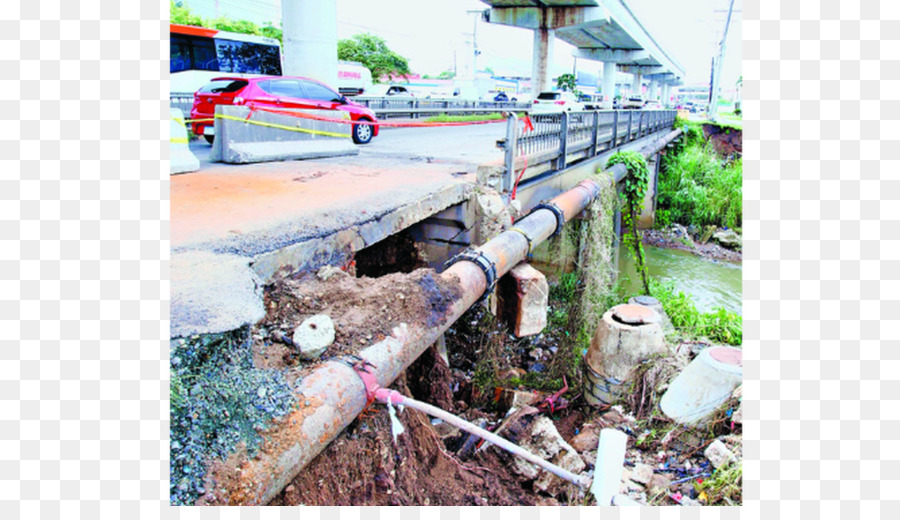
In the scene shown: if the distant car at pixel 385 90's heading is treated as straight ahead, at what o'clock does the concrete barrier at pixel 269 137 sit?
The concrete barrier is roughly at 9 o'clock from the distant car.

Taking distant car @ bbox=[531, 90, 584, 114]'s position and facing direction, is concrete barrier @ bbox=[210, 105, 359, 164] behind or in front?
behind

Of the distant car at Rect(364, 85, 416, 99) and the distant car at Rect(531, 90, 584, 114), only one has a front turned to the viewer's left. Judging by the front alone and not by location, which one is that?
the distant car at Rect(364, 85, 416, 99)

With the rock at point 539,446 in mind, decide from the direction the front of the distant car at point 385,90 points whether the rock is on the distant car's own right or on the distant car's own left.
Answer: on the distant car's own left

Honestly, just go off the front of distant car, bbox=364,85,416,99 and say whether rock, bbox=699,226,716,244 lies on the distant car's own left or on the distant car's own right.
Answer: on the distant car's own left

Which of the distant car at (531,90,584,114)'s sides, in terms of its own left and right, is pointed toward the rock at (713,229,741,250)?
right

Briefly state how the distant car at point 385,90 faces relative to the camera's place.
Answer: facing to the left of the viewer

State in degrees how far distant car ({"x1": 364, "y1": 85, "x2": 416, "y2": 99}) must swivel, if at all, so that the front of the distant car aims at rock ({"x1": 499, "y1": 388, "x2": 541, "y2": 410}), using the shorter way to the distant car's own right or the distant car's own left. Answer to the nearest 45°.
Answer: approximately 90° to the distant car's own left

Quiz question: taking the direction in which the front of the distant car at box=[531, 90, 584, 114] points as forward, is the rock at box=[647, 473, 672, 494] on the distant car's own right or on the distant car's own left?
on the distant car's own right

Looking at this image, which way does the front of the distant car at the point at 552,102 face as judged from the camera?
facing away from the viewer and to the right of the viewer
